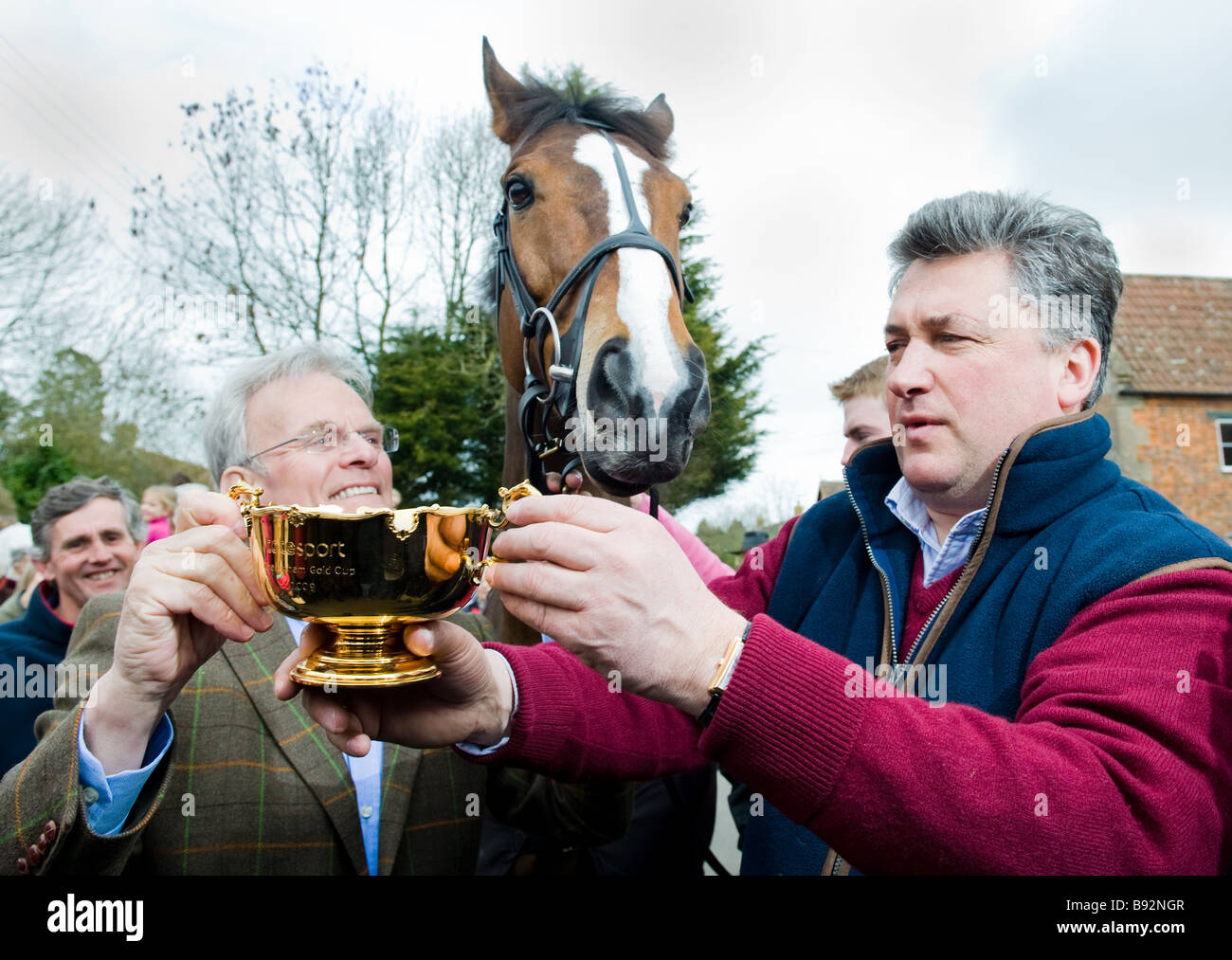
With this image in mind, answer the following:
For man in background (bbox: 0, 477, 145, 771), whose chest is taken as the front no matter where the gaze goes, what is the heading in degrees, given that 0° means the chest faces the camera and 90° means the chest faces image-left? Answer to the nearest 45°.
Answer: approximately 315°

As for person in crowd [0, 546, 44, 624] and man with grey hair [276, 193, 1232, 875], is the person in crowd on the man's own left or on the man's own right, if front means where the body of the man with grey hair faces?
on the man's own right

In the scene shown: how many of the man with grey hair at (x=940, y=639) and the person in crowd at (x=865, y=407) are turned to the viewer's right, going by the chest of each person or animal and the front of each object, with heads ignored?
0

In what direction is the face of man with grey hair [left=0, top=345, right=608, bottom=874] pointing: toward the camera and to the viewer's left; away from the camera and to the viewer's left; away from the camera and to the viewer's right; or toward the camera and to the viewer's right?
toward the camera and to the viewer's right

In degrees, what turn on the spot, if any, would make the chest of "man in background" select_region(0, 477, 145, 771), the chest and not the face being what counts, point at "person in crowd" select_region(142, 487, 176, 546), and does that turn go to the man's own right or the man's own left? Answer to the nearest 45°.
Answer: approximately 135° to the man's own left

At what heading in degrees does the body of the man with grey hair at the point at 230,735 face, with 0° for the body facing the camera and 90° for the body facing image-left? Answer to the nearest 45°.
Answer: approximately 315°

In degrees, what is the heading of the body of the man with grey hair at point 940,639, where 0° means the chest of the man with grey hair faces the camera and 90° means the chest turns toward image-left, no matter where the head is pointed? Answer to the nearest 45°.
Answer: approximately 45°

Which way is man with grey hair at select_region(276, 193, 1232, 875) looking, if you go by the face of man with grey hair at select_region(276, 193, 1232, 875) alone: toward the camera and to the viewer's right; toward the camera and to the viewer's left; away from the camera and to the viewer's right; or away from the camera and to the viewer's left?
toward the camera and to the viewer's left

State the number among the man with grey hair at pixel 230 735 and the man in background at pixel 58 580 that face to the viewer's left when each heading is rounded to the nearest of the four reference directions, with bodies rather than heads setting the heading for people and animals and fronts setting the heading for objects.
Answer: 0

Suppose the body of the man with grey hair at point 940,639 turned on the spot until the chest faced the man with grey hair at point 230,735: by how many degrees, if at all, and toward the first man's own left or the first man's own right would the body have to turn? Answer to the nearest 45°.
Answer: approximately 45° to the first man's own right
